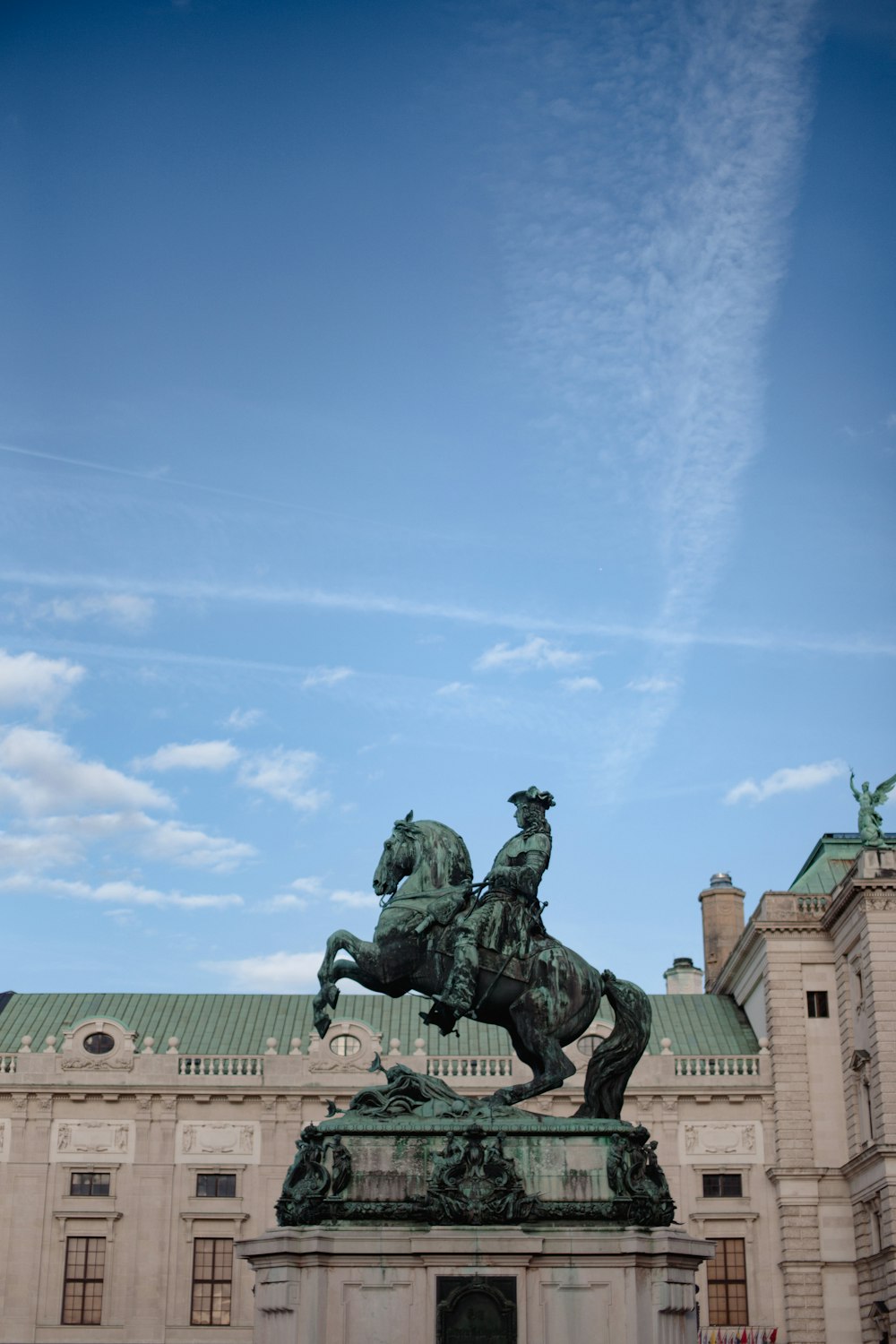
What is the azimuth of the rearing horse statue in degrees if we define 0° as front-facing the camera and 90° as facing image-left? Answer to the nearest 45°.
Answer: approximately 90°
